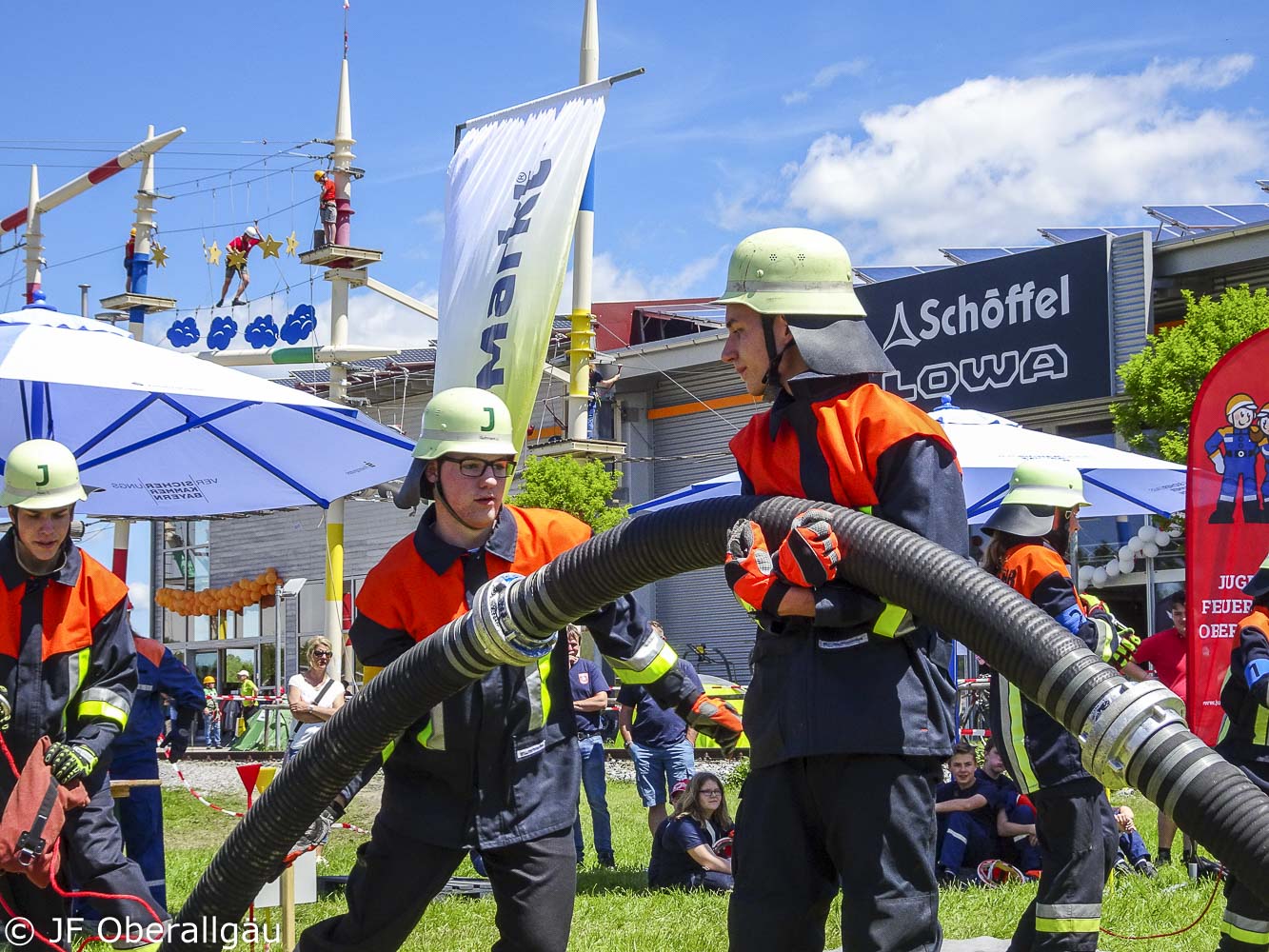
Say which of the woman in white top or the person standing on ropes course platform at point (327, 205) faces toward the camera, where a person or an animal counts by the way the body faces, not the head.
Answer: the woman in white top

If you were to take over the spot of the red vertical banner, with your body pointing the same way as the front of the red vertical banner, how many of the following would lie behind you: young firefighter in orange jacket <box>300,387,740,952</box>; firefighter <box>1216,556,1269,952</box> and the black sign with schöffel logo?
1

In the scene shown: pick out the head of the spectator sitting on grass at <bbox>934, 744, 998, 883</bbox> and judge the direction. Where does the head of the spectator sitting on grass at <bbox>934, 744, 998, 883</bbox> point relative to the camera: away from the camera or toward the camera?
toward the camera

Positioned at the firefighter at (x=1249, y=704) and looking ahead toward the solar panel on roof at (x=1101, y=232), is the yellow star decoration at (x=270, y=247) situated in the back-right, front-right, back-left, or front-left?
front-left

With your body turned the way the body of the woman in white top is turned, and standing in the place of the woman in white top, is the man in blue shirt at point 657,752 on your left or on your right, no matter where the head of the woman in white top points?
on your left

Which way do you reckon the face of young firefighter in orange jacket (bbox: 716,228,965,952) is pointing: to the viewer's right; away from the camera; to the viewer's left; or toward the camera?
to the viewer's left

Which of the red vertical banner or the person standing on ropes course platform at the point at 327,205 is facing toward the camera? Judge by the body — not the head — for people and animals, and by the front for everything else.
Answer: the red vertical banner

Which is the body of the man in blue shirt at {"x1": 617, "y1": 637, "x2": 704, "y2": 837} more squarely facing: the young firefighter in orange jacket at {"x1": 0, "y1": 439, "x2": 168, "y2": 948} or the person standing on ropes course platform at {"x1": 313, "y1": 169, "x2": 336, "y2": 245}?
the young firefighter in orange jacket

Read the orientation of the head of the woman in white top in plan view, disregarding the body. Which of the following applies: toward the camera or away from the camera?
toward the camera

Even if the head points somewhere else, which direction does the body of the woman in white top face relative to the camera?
toward the camera

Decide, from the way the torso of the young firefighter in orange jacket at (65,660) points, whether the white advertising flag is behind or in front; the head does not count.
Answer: behind
